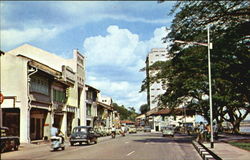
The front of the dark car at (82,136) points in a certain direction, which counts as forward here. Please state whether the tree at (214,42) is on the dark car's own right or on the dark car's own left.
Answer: on the dark car's own right

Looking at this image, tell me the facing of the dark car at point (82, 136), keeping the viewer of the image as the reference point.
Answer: facing away from the viewer and to the right of the viewer

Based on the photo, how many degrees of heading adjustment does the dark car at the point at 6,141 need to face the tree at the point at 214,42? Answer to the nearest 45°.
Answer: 0° — it already faces it

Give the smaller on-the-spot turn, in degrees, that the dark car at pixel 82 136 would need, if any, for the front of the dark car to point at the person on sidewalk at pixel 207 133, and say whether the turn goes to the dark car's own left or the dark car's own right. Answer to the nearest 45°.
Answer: approximately 45° to the dark car's own right
